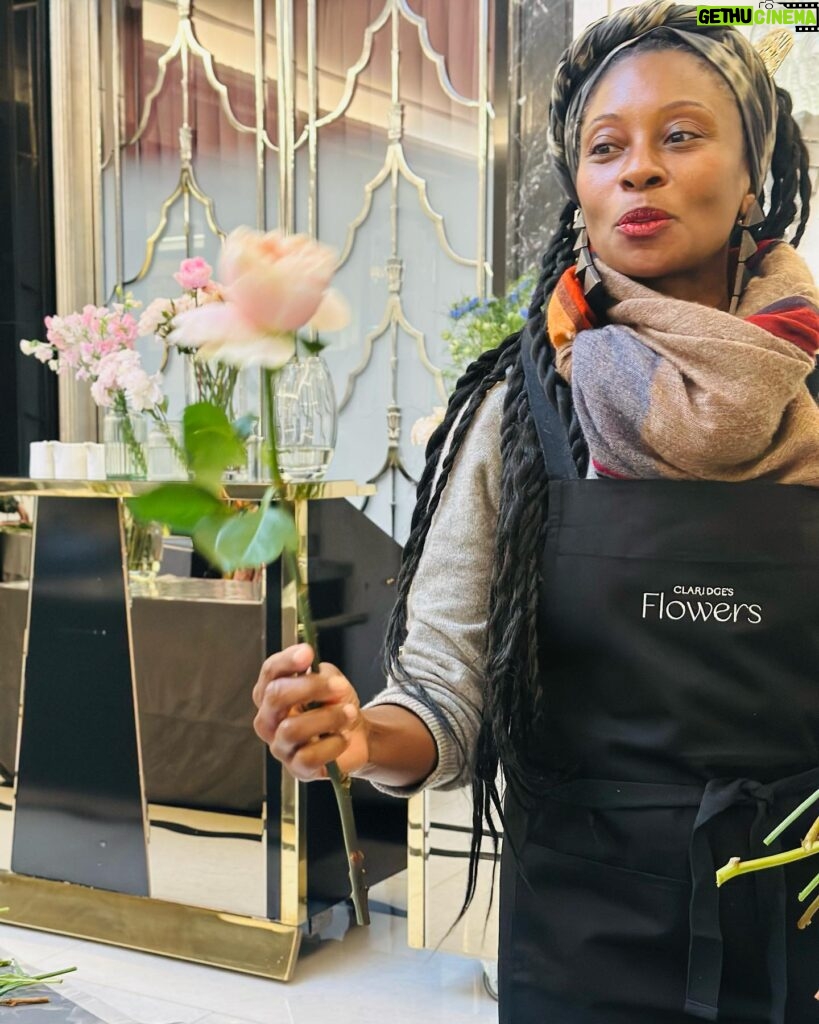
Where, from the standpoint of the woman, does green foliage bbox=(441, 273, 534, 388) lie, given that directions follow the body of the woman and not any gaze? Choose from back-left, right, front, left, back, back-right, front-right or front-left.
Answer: back

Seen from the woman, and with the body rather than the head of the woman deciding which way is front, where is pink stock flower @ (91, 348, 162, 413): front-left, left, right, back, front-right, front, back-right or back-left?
back-right

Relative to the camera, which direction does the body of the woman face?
toward the camera

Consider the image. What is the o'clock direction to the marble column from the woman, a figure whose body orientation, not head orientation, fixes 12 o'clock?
The marble column is roughly at 6 o'clock from the woman.

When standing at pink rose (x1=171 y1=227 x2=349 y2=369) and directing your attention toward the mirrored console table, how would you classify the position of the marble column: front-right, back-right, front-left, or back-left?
front-right

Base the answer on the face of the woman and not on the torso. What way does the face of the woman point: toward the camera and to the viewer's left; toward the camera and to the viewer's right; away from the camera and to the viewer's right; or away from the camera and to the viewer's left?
toward the camera and to the viewer's left
